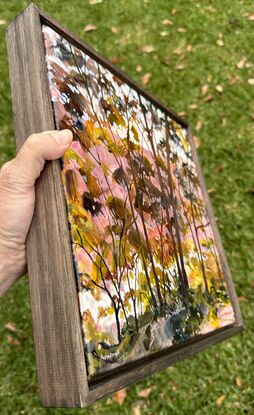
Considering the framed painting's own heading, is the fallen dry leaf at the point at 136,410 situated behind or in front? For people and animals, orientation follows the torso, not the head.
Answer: behind

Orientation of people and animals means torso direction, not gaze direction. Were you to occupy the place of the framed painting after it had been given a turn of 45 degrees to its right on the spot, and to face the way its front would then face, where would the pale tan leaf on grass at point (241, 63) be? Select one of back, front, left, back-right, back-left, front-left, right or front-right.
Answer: back-left

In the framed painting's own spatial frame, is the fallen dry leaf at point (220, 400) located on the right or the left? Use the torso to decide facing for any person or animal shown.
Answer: on its left

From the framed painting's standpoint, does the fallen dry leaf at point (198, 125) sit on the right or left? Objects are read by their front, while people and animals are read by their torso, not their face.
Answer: on its left

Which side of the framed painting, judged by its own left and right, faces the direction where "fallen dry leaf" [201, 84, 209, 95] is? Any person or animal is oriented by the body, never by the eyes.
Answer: left

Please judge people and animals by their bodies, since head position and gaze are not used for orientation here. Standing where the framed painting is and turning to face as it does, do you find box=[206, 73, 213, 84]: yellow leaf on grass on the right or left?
on its left

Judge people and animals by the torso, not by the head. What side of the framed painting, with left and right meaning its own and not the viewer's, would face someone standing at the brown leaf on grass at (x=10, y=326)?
back
